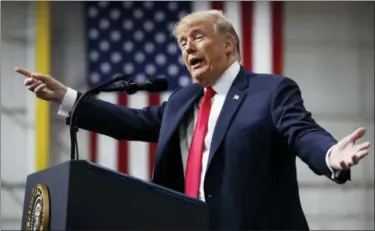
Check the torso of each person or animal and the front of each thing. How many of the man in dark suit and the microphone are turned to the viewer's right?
1

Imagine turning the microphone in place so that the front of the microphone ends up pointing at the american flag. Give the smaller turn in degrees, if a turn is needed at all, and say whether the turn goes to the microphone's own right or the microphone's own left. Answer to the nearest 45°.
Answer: approximately 90° to the microphone's own left

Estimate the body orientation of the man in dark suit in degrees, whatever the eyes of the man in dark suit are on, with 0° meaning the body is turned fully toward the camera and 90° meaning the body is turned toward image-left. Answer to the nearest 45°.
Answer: approximately 45°

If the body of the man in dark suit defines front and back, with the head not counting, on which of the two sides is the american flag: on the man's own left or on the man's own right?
on the man's own right

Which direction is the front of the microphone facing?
to the viewer's right
